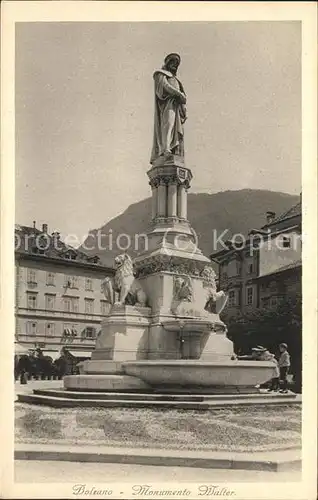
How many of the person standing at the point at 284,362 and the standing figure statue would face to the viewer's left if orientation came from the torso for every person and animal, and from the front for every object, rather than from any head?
1

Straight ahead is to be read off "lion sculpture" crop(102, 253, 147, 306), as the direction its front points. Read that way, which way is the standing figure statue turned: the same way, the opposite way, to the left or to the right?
to the left

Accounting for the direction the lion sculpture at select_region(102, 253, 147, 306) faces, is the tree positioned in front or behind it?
behind

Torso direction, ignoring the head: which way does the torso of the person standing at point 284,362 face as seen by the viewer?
to the viewer's left

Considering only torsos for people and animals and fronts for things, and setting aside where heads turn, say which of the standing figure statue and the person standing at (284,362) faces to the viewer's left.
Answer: the person standing

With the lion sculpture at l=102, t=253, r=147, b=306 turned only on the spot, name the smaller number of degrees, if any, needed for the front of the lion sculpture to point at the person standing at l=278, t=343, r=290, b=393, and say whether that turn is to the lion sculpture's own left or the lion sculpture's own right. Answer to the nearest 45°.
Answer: approximately 135° to the lion sculpture's own left

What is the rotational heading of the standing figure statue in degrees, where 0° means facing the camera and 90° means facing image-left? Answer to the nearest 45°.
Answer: approximately 315°

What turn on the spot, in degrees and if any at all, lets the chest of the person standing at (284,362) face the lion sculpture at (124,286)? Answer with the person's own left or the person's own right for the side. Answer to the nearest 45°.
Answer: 0° — they already face it
